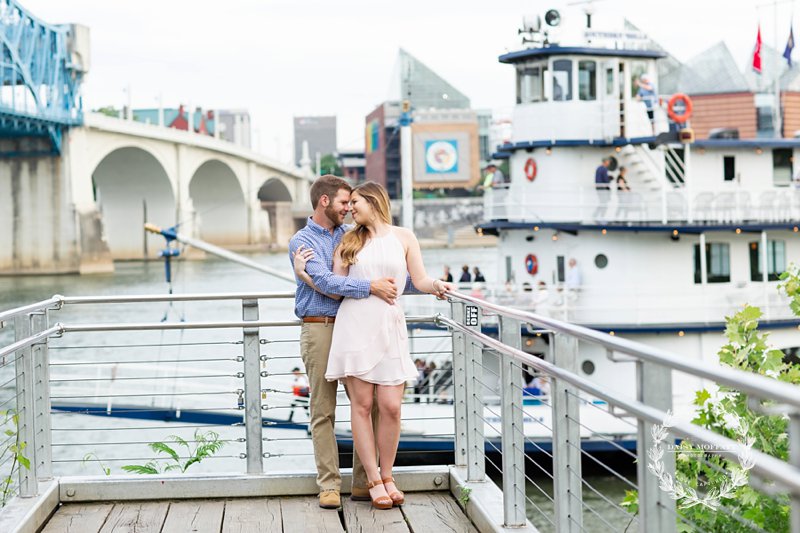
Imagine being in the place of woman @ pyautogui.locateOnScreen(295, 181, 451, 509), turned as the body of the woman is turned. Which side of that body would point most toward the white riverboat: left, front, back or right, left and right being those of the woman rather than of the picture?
back

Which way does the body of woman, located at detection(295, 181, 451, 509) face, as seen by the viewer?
toward the camera

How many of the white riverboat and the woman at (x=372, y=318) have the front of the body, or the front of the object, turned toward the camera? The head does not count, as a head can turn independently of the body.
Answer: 1

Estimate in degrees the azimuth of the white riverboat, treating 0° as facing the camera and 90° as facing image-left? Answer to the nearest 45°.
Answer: approximately 90°

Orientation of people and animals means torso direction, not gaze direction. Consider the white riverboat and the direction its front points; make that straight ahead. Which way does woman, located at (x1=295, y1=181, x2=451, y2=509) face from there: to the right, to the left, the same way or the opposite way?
to the left

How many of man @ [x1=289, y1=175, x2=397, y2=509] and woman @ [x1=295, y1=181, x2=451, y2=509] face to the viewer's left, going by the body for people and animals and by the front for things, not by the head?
0

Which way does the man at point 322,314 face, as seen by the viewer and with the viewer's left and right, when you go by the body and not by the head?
facing the viewer and to the right of the viewer

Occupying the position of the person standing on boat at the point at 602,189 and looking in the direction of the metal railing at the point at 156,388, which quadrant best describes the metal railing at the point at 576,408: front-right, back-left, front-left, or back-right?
front-left

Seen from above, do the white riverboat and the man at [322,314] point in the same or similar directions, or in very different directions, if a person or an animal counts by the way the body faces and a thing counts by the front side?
very different directions

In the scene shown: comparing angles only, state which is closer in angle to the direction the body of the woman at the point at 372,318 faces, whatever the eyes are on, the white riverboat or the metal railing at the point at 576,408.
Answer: the metal railing

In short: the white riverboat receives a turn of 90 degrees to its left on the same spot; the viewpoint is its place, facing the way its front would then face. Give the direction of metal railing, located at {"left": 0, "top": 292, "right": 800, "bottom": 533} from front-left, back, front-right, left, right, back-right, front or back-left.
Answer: front
